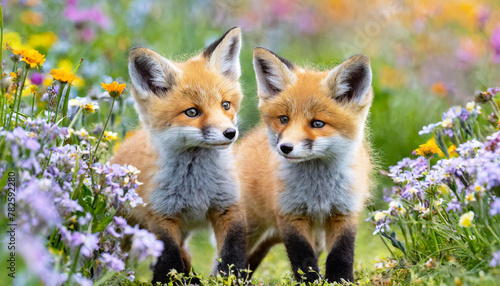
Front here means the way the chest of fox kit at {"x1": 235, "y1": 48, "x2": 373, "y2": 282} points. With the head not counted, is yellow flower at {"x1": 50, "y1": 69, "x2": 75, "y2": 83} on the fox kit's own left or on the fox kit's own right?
on the fox kit's own right

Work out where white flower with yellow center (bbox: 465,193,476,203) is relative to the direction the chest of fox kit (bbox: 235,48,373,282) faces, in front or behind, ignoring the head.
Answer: in front

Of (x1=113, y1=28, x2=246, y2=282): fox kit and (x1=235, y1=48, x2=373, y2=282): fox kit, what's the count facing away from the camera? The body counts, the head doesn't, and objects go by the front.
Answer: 0

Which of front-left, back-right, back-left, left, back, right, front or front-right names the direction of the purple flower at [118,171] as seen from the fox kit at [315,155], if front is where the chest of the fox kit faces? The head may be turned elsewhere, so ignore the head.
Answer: right

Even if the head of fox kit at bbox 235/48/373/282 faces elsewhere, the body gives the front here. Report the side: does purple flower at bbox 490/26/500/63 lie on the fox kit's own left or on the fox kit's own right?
on the fox kit's own left

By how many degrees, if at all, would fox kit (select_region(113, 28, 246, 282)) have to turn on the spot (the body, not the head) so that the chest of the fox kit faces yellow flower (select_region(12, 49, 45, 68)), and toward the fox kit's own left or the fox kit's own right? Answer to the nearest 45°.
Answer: approximately 90° to the fox kit's own right

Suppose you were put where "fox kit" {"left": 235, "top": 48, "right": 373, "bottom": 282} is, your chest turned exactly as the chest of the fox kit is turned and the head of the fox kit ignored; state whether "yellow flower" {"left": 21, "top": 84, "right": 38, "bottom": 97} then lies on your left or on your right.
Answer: on your right

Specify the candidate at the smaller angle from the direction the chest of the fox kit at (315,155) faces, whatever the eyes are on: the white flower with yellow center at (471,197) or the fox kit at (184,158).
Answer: the white flower with yellow center

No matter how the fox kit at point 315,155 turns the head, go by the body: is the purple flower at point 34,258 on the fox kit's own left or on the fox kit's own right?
on the fox kit's own right

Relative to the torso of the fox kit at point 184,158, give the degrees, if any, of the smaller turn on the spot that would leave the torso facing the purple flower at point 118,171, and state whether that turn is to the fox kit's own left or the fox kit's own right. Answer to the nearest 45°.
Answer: approximately 90° to the fox kit's own right

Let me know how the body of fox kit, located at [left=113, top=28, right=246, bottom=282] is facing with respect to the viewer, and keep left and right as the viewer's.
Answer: facing the viewer and to the right of the viewer
